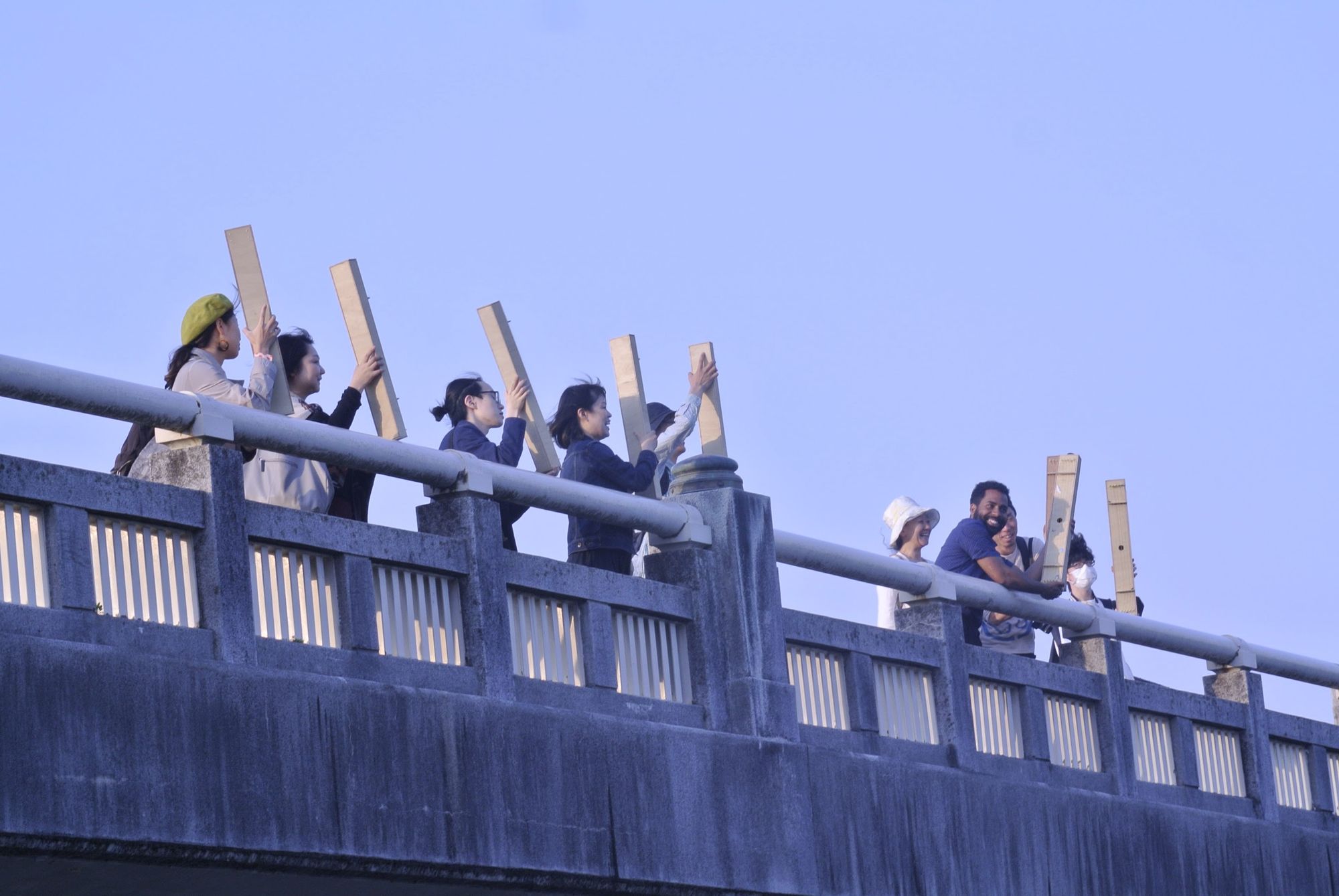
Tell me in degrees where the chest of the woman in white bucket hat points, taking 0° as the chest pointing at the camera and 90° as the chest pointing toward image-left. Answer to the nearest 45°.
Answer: approximately 270°

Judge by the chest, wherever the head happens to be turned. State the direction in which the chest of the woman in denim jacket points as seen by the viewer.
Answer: to the viewer's right

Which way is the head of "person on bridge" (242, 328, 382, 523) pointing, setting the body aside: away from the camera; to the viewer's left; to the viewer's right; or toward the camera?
to the viewer's right

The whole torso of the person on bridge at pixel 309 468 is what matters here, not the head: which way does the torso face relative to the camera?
to the viewer's right

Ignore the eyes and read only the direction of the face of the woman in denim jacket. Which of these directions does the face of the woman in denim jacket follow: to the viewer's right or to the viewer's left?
to the viewer's right

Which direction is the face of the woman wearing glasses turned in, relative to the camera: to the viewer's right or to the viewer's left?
to the viewer's right

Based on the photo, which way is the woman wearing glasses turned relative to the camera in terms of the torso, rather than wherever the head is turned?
to the viewer's right
